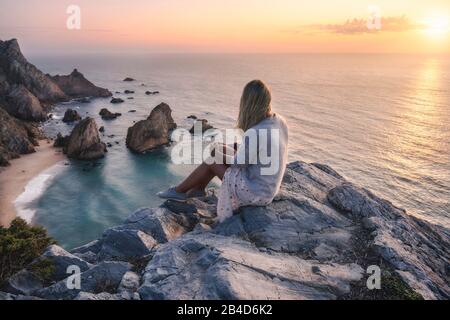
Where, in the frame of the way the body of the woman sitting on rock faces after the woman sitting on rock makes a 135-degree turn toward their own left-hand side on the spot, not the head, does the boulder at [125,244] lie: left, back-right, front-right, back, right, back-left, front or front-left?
right

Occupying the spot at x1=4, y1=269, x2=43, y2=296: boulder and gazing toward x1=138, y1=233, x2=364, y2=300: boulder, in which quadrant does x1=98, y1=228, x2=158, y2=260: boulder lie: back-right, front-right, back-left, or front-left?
front-left

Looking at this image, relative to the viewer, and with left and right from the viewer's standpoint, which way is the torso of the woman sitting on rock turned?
facing away from the viewer and to the left of the viewer

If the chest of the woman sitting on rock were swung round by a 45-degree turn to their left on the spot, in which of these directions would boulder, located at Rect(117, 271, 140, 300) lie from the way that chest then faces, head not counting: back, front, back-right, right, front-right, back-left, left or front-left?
front-left

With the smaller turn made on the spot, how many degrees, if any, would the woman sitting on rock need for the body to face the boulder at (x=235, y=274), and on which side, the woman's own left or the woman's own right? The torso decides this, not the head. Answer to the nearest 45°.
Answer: approximately 135° to the woman's own left

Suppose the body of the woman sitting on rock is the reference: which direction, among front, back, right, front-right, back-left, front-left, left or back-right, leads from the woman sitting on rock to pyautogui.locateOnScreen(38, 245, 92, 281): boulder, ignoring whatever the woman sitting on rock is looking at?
front-left

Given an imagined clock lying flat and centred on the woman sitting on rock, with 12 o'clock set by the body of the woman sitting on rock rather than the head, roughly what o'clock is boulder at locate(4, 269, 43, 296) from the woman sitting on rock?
The boulder is roughly at 10 o'clock from the woman sitting on rock.

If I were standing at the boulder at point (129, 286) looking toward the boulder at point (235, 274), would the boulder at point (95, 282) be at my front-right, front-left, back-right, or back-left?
back-left
